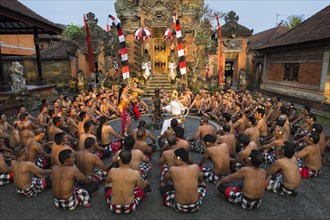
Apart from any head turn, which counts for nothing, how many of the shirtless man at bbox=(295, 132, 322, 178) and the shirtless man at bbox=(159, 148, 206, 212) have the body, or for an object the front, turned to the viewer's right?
0

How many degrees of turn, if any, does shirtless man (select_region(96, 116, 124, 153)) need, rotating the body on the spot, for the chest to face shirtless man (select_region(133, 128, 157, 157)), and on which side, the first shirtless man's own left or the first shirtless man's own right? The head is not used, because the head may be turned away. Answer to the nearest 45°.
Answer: approximately 90° to the first shirtless man's own right

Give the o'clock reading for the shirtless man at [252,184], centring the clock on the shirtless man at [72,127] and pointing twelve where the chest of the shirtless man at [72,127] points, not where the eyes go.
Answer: the shirtless man at [252,184] is roughly at 2 o'clock from the shirtless man at [72,127].

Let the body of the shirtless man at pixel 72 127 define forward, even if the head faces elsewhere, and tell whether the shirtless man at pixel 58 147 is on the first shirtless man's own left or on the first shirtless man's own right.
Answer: on the first shirtless man's own right

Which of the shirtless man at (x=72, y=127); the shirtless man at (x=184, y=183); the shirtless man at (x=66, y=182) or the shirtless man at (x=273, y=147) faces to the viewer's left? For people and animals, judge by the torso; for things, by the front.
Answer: the shirtless man at (x=273, y=147)

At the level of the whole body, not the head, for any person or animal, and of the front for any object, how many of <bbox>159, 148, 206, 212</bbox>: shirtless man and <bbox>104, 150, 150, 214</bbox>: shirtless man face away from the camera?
2

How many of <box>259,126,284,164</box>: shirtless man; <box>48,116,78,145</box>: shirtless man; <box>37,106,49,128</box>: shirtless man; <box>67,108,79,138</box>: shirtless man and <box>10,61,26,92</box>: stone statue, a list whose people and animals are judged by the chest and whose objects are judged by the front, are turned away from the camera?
0

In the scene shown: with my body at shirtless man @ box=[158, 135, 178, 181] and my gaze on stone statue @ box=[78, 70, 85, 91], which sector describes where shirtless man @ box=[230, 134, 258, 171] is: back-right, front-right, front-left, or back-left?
back-right

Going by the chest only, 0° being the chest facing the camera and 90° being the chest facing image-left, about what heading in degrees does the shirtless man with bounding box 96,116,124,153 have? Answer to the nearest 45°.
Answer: approximately 225°

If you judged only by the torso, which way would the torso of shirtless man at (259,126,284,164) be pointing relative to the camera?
to the viewer's left

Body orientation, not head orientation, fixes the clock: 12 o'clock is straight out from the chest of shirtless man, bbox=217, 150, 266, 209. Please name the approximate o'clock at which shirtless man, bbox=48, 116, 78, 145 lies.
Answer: shirtless man, bbox=48, 116, 78, 145 is roughly at 11 o'clock from shirtless man, bbox=217, 150, 266, 209.

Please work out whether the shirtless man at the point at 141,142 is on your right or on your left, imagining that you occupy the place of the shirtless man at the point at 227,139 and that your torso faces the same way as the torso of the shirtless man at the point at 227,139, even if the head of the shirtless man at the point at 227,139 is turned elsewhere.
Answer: on your left

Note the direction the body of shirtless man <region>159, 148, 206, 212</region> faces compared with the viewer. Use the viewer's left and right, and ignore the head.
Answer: facing away from the viewer

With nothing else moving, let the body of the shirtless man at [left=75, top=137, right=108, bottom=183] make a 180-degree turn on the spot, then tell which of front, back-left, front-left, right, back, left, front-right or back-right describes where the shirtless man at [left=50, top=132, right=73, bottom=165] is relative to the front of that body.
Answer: right

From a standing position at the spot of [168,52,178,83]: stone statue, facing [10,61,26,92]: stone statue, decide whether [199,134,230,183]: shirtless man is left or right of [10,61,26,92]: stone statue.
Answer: left

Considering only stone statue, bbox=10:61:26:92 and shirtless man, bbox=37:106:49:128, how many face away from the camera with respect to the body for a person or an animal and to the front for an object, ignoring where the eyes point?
0

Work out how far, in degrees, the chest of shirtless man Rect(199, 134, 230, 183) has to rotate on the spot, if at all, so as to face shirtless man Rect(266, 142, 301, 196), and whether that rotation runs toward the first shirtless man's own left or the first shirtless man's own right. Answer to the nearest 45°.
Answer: approximately 135° to the first shirtless man's own right
